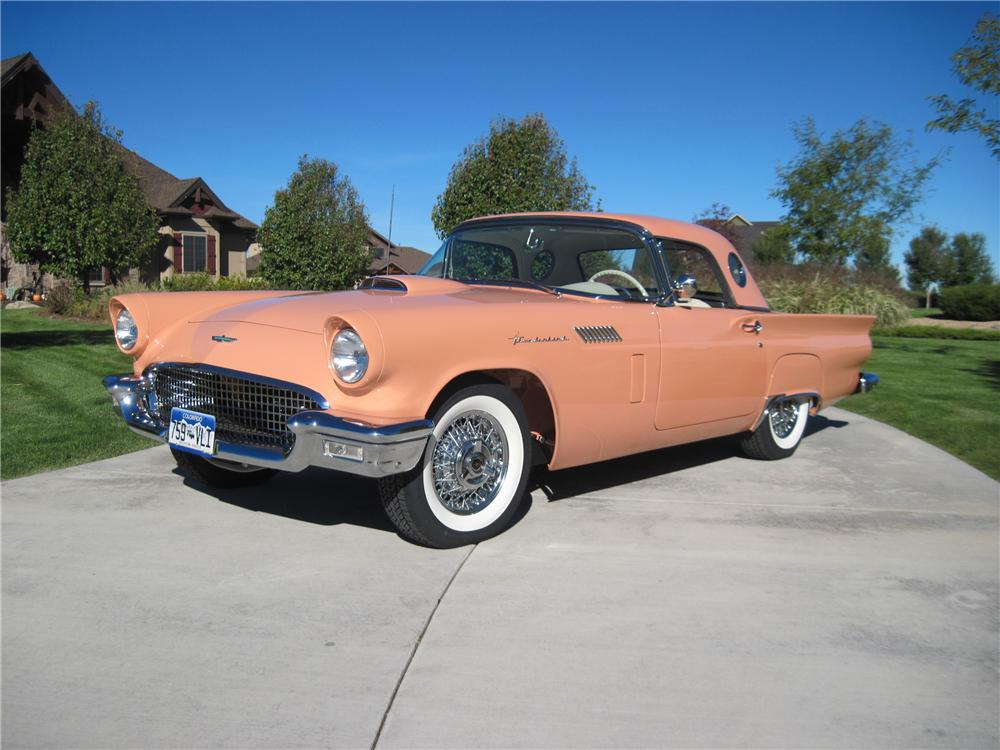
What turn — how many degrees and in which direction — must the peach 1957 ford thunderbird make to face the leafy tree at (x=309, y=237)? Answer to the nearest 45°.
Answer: approximately 135° to its right

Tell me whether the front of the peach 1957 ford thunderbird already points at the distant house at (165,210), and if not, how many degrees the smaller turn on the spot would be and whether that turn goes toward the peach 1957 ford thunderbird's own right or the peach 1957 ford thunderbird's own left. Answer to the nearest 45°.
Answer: approximately 90° to the peach 1957 ford thunderbird's own right

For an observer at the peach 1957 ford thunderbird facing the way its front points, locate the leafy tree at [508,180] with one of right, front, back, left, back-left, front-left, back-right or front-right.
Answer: back-right

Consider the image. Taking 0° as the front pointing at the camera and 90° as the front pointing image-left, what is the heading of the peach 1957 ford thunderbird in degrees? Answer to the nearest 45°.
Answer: approximately 45°

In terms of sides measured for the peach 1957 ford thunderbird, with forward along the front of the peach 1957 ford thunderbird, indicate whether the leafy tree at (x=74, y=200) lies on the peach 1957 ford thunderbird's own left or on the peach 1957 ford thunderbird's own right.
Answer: on the peach 1957 ford thunderbird's own right
